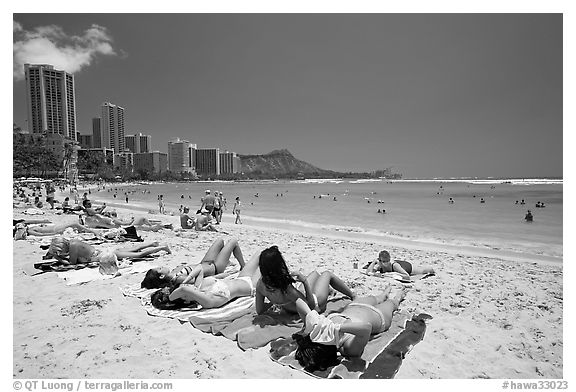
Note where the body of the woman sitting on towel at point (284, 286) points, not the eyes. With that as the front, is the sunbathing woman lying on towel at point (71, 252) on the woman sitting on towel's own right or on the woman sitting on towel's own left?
on the woman sitting on towel's own left

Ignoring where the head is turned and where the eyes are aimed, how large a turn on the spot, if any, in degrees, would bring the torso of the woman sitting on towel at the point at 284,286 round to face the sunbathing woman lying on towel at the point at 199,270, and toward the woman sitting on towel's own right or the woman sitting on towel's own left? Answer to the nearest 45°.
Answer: approximately 90° to the woman sitting on towel's own left

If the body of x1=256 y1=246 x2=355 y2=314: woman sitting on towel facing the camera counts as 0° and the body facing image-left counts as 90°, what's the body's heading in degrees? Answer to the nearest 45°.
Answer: approximately 225°

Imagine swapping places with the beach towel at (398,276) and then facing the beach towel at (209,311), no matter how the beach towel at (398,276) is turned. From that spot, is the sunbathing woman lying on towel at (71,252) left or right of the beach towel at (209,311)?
right
